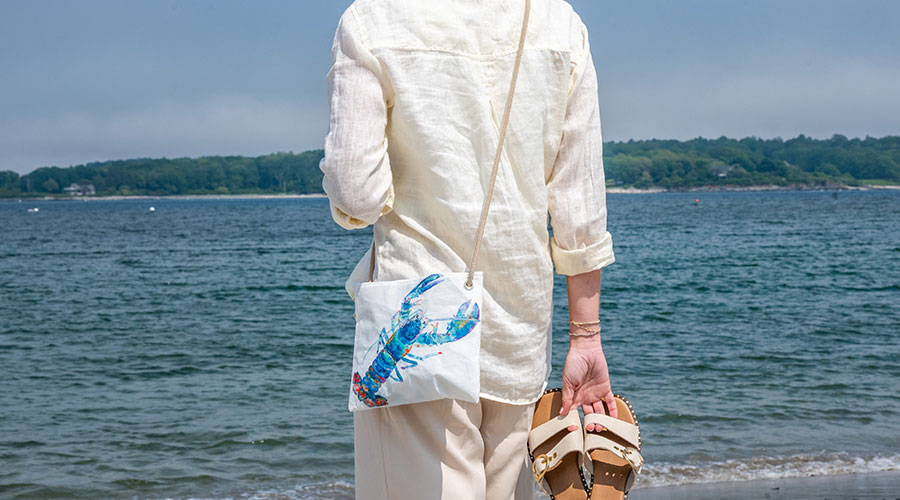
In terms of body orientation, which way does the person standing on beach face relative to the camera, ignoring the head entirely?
away from the camera
